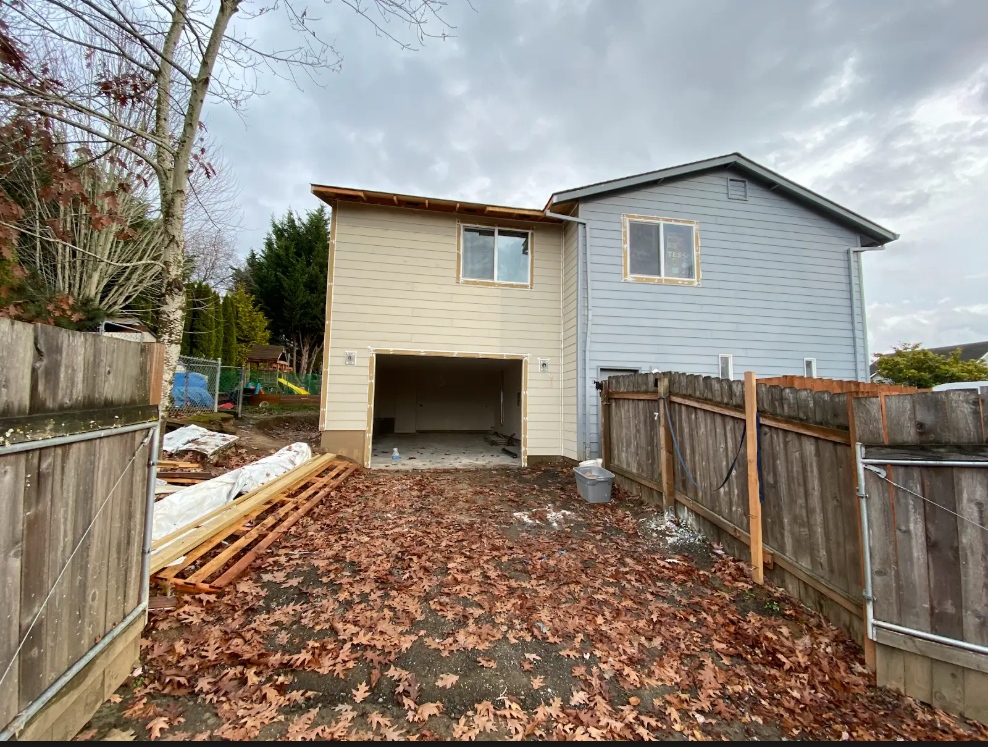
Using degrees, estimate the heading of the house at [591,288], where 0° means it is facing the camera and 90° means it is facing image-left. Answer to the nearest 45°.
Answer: approximately 0°

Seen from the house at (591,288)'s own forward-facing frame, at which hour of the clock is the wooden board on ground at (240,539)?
The wooden board on ground is roughly at 1 o'clock from the house.

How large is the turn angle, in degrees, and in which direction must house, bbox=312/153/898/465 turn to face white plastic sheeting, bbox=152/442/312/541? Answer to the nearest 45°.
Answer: approximately 45° to its right

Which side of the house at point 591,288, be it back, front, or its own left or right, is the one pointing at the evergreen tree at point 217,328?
right

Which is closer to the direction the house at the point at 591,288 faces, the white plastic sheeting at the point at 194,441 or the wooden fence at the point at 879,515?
the wooden fence

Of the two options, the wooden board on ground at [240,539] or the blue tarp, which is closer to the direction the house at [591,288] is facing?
the wooden board on ground
